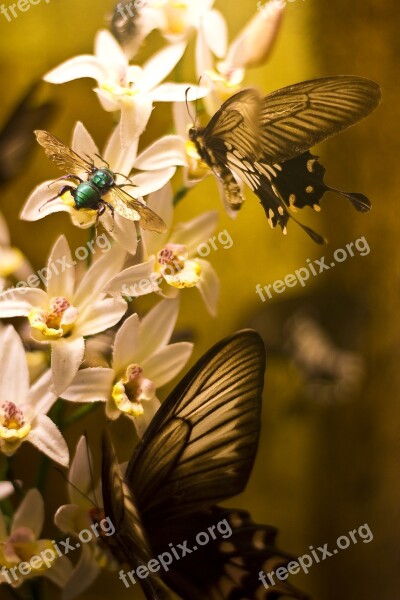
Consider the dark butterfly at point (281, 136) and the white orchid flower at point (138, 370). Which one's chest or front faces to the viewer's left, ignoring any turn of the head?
the dark butterfly

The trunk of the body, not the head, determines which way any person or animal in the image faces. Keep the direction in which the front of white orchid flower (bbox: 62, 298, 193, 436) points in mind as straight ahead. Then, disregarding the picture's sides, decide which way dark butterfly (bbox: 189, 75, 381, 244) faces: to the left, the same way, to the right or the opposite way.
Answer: to the right

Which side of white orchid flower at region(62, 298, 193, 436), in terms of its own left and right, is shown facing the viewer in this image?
front

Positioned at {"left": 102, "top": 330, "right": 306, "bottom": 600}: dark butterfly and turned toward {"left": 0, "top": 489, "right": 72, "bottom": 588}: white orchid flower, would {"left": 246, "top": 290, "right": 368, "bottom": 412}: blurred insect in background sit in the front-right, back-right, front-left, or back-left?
back-right

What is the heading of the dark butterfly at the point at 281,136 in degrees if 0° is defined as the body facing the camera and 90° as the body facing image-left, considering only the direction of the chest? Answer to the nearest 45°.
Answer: approximately 90°

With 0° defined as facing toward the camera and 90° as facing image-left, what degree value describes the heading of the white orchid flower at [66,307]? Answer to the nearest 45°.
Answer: approximately 45°

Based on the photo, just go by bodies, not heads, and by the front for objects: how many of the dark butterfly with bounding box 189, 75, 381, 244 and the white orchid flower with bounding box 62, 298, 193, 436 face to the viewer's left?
1
